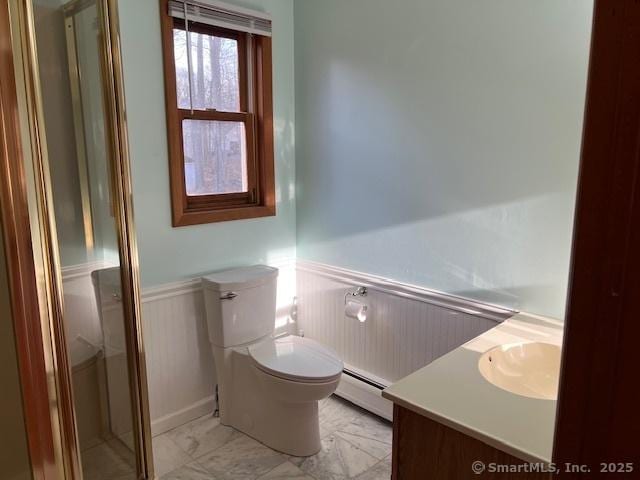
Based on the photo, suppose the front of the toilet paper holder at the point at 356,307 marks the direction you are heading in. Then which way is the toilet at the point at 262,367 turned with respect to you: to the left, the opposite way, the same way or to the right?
to the left

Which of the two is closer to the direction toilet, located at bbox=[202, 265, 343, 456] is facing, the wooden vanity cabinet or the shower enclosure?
the wooden vanity cabinet

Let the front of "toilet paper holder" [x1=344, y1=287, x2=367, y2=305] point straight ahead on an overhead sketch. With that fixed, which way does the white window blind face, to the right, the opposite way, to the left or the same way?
to the left

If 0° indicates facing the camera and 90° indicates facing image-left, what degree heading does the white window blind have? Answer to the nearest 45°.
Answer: approximately 315°

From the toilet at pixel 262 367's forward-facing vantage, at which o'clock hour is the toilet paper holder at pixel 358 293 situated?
The toilet paper holder is roughly at 10 o'clock from the toilet.

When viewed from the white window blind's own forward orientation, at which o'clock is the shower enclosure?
The shower enclosure is roughly at 2 o'clock from the white window blind.

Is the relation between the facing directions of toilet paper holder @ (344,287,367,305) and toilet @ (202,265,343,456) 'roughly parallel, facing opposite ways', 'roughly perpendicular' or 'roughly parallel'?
roughly perpendicular
